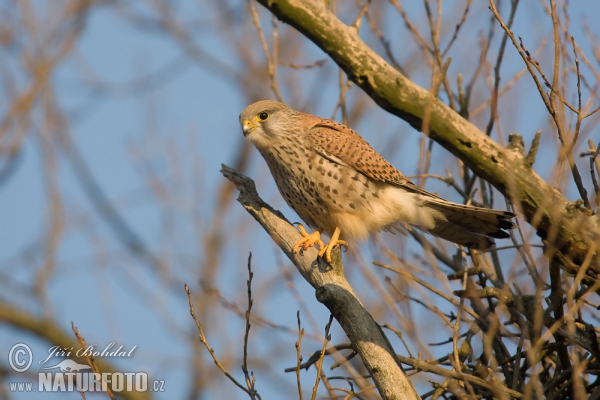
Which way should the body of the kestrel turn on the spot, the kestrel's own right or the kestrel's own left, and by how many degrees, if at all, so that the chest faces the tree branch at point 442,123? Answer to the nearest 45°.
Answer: approximately 135° to the kestrel's own left

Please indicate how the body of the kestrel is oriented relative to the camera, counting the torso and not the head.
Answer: to the viewer's left
